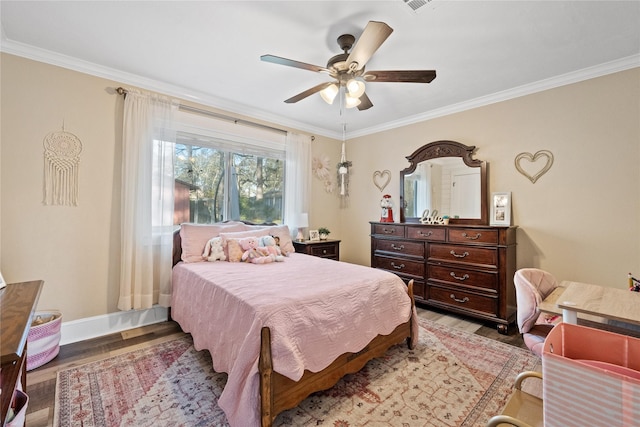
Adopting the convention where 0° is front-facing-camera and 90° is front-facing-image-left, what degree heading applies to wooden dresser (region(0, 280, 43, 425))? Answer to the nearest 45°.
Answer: approximately 270°

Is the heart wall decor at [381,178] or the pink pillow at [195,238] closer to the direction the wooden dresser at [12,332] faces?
the heart wall decor

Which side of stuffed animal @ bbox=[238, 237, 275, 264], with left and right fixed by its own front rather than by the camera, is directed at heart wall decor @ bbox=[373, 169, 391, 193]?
left

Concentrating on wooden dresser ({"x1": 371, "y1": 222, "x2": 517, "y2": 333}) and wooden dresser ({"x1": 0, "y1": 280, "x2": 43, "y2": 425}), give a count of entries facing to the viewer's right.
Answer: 1

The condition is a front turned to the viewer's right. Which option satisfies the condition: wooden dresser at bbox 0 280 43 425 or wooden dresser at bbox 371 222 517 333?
wooden dresser at bbox 0 280 43 425

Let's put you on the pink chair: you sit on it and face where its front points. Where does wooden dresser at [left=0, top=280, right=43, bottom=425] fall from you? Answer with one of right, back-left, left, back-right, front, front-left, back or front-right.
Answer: right

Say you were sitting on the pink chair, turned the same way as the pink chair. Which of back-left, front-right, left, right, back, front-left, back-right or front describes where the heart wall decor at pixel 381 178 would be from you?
back

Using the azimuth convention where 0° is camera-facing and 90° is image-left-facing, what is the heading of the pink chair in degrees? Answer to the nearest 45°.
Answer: approximately 315°

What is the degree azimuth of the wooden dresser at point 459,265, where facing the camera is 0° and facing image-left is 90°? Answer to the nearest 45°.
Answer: approximately 45°

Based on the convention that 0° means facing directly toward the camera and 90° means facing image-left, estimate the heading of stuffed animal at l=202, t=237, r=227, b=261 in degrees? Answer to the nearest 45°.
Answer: approximately 315°

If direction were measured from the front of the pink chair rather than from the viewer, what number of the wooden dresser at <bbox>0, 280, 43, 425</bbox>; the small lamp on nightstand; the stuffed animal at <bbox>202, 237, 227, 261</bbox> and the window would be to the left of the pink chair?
0

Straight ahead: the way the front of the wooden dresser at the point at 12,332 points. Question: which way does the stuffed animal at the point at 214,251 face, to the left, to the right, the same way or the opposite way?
to the right

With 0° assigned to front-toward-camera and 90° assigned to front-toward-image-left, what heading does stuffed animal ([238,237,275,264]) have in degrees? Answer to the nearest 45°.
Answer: approximately 315°

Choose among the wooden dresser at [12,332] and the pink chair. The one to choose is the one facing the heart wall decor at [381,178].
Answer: the wooden dresser

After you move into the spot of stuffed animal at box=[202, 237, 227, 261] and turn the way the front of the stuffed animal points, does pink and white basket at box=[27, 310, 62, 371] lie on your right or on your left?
on your right

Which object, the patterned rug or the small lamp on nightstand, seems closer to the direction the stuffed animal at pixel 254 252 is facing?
the patterned rug
